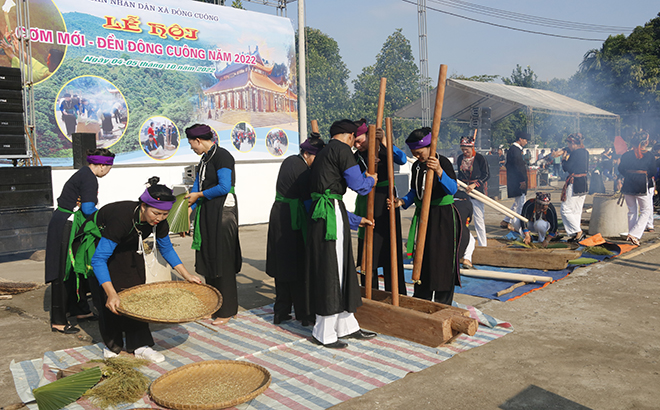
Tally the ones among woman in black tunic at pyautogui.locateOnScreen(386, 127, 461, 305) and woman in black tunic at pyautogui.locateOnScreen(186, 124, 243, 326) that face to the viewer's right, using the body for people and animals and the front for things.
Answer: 0

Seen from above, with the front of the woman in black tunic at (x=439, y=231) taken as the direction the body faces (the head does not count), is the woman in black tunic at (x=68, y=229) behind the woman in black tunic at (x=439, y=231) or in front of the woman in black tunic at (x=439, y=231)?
in front

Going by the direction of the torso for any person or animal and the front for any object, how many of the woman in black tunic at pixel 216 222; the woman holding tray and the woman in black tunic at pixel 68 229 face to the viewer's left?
1

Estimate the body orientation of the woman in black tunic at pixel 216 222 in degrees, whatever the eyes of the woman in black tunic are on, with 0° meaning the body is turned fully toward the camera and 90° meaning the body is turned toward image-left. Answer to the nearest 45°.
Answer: approximately 90°

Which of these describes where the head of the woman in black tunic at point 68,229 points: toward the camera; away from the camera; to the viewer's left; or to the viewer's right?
to the viewer's right

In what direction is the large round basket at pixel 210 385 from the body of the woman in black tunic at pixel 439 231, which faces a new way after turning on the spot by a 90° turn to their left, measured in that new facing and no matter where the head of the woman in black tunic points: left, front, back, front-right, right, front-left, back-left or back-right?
right

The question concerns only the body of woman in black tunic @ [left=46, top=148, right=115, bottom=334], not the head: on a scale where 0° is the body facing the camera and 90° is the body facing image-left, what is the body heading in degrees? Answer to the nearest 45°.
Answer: approximately 270°

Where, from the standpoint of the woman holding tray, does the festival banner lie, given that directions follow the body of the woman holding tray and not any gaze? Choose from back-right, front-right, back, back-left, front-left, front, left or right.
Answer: back-left

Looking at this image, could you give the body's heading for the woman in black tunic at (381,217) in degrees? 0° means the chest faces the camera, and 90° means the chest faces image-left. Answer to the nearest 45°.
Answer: approximately 45°

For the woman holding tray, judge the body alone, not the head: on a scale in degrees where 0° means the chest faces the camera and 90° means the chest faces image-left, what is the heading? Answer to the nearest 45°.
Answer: approximately 315°

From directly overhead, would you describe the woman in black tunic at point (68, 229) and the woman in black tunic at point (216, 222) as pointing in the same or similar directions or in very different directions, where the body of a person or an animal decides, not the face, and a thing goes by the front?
very different directions

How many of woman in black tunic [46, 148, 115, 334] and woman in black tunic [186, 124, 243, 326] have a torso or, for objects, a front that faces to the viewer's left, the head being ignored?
1

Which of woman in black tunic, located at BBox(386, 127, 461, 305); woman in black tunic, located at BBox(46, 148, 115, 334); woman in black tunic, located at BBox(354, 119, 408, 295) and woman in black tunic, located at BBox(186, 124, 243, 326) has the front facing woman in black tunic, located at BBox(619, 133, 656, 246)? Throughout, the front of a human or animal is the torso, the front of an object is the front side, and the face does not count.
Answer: woman in black tunic, located at BBox(46, 148, 115, 334)

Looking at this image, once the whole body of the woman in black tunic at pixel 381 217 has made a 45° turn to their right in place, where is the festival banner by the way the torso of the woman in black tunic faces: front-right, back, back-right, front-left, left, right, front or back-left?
front-right

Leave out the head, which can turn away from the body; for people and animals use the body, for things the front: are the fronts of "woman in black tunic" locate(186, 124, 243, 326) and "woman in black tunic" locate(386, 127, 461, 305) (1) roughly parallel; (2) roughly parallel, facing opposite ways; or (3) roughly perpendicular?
roughly parallel

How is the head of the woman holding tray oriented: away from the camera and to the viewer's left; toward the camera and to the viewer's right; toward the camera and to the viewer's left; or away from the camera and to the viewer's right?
toward the camera and to the viewer's right

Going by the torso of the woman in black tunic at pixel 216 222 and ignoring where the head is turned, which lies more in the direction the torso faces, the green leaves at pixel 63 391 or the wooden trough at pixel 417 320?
the green leaves

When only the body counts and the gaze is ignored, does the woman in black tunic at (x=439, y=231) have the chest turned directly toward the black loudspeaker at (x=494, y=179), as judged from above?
no
